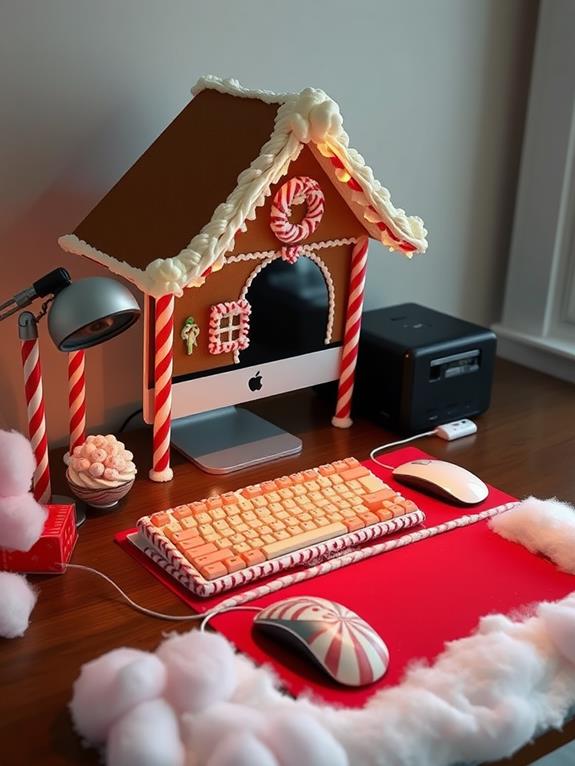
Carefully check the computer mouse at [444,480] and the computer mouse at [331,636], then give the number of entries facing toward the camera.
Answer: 0

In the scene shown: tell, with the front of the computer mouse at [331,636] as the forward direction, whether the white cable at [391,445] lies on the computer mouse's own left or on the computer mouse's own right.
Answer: on the computer mouse's own right

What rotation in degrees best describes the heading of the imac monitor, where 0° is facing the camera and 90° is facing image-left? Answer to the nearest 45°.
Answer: approximately 315°

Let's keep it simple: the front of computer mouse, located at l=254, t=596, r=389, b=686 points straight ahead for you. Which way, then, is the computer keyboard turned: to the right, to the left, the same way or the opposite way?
the opposite way

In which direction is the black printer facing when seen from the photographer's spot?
facing the viewer and to the right of the viewer

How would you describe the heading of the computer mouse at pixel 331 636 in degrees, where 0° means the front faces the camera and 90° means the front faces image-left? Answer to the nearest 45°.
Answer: approximately 135°
